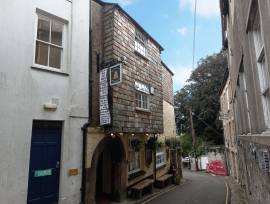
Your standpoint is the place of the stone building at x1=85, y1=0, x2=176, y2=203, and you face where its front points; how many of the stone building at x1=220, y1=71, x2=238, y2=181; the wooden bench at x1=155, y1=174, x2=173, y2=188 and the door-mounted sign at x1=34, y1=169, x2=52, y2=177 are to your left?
2

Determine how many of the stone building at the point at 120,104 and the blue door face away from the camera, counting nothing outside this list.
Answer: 0

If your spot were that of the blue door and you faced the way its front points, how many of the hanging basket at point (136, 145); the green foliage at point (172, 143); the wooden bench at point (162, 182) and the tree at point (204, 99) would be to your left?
4

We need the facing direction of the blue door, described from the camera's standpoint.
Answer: facing the viewer and to the right of the viewer

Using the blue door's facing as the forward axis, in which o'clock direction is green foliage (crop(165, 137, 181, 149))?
The green foliage is roughly at 9 o'clock from the blue door.

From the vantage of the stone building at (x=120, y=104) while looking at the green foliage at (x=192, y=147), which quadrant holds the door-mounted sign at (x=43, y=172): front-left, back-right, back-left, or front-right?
back-left

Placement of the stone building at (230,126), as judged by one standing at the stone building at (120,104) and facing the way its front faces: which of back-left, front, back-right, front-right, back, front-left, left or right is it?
left

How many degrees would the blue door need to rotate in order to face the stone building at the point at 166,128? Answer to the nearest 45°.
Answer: approximately 90° to its left

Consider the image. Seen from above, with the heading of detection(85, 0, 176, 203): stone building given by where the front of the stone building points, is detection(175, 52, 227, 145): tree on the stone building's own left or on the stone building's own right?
on the stone building's own left

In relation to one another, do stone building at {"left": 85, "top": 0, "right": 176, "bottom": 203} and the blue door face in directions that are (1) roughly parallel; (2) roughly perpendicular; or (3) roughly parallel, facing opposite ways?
roughly parallel

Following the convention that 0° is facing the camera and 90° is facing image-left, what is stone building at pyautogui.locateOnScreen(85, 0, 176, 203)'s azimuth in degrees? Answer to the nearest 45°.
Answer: approximately 315°

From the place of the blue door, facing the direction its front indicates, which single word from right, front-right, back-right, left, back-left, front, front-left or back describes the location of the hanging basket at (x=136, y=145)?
left

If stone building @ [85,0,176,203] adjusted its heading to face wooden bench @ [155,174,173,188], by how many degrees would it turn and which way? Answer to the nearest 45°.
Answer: approximately 90° to its left
